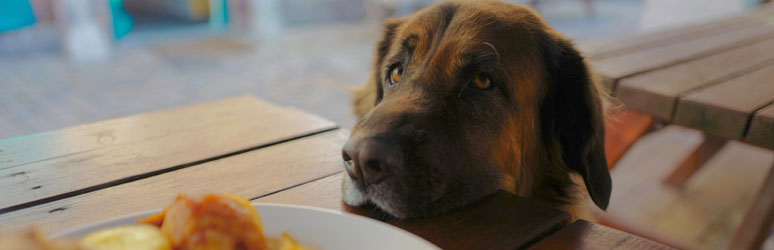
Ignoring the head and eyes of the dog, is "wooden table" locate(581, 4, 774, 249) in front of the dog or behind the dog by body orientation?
behind

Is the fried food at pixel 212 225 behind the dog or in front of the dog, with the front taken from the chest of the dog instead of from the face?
in front

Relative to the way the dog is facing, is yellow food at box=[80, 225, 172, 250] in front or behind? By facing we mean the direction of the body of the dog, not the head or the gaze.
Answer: in front

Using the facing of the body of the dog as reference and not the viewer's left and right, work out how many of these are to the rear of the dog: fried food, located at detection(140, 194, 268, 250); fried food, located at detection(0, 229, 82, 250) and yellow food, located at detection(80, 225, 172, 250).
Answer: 0

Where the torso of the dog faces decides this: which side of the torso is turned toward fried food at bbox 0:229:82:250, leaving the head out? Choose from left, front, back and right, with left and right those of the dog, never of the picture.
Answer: front

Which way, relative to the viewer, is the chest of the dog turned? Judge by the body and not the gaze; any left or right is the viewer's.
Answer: facing the viewer and to the left of the viewer
